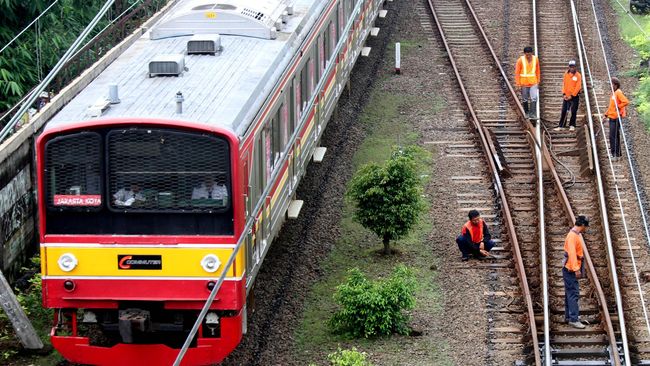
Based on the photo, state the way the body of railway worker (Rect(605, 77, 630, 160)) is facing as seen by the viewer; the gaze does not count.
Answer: to the viewer's left

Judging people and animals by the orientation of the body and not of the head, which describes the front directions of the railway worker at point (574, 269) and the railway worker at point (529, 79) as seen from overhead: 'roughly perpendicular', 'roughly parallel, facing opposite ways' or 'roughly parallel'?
roughly perpendicular

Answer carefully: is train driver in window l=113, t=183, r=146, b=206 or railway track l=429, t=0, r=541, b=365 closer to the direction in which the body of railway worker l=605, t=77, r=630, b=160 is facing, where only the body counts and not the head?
the railway track

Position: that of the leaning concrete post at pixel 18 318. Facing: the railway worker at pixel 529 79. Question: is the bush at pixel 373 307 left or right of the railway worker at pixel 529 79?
right

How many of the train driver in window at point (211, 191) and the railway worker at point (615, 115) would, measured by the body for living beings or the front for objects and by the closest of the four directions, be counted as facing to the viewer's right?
0

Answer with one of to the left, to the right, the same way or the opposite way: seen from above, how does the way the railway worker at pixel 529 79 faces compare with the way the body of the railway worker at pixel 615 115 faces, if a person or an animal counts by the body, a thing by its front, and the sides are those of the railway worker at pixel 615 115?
to the left

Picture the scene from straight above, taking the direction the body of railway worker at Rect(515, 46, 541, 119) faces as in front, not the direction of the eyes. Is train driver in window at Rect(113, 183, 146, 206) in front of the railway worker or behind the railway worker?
in front

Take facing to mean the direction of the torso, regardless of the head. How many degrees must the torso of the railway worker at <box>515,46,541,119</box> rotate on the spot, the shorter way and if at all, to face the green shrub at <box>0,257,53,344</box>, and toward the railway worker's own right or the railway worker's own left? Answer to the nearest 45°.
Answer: approximately 45° to the railway worker's own right
